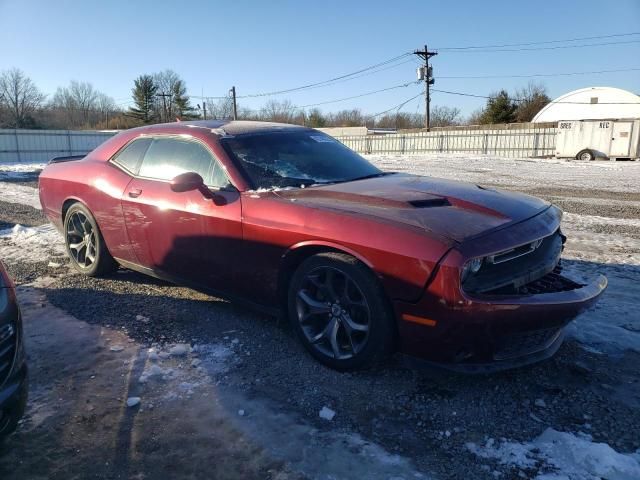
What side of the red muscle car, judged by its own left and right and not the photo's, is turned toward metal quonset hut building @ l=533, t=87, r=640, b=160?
left

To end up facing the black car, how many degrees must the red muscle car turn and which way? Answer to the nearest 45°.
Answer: approximately 90° to its right

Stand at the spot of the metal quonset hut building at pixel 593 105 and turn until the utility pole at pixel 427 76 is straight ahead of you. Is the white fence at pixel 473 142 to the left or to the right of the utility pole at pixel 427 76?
left

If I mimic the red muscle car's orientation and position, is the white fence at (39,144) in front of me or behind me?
behind

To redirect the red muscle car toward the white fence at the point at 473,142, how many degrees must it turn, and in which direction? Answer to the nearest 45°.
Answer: approximately 135° to its left

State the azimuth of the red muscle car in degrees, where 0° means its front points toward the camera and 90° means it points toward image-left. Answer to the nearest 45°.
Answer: approximately 315°

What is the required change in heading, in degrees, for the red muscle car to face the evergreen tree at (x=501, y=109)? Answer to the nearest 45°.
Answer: approximately 135° to its left

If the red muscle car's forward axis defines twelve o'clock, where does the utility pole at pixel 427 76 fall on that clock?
The utility pole is roughly at 8 o'clock from the red muscle car.

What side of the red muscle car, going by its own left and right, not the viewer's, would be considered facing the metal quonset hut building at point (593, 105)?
left
